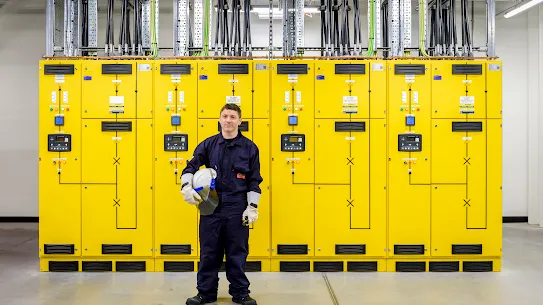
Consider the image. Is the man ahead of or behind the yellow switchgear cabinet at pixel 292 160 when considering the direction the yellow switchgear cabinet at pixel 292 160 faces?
ahead

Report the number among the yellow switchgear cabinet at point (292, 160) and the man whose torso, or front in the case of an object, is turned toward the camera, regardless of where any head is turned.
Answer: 2

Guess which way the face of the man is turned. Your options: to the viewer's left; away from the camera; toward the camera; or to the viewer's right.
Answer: toward the camera

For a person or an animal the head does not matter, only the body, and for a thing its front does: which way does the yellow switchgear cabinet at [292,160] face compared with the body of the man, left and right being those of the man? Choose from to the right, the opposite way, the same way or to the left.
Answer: the same way

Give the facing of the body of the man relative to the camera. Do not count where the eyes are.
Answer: toward the camera

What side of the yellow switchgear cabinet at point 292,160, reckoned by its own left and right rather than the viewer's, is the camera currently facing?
front

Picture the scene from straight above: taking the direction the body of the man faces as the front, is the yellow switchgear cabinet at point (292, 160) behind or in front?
behind
